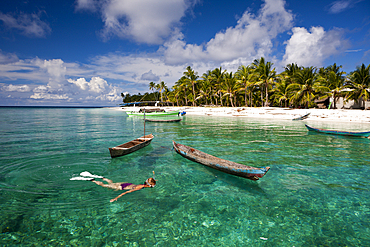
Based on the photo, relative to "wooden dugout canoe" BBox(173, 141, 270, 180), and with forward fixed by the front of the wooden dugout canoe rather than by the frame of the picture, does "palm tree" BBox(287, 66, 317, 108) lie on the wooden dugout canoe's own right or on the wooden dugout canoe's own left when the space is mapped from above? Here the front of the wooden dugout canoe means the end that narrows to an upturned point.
on the wooden dugout canoe's own left

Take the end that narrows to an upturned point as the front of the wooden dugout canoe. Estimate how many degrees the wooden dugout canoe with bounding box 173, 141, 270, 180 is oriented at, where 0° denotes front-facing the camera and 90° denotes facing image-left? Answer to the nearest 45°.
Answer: approximately 315°

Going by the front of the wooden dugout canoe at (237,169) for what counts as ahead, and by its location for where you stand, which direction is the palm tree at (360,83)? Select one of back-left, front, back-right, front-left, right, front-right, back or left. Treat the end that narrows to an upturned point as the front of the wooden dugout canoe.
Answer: left
